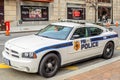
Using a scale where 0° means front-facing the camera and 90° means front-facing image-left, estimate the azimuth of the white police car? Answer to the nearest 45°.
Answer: approximately 45°
